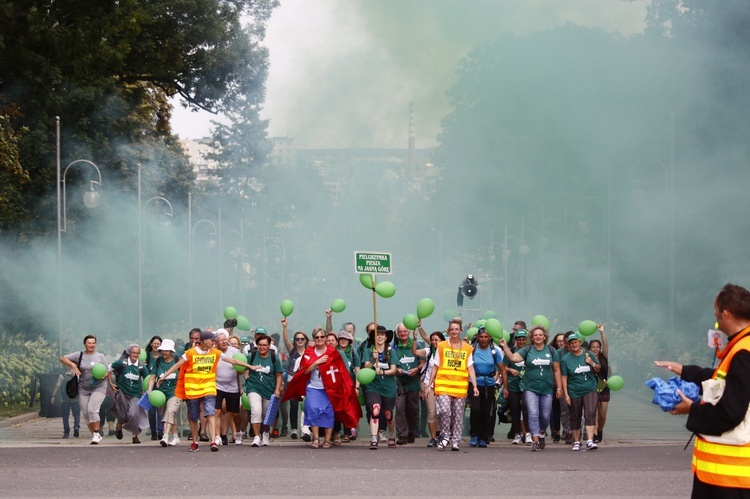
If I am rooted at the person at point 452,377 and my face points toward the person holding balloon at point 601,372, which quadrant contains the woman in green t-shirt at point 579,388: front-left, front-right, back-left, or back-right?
front-right

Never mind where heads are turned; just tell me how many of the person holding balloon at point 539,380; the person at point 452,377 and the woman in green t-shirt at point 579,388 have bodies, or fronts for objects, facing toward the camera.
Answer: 3

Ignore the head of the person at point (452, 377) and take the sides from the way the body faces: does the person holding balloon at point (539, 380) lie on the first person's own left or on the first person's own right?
on the first person's own left

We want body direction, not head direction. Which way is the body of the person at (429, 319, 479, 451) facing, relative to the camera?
toward the camera

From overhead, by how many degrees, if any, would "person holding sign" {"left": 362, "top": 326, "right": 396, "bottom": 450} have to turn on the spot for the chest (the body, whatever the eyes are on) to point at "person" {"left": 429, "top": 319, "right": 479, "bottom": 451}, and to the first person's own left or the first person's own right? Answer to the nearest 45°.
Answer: approximately 45° to the first person's own left

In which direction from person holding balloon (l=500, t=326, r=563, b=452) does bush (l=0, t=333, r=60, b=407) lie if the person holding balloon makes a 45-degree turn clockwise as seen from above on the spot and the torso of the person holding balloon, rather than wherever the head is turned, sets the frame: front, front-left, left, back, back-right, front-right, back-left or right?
right

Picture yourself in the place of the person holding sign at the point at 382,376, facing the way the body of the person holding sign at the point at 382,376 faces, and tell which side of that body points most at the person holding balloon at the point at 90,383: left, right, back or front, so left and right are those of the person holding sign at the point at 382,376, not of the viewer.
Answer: right

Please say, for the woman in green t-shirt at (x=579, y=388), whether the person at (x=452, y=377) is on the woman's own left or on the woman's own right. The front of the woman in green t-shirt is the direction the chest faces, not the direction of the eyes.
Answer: on the woman's own right

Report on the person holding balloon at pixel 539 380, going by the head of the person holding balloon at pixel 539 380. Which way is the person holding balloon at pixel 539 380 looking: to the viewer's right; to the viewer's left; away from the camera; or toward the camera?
toward the camera

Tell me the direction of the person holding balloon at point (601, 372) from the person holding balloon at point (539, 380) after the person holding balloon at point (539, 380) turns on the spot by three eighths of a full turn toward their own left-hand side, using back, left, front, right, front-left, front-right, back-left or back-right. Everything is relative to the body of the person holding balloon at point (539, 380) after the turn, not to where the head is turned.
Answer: front

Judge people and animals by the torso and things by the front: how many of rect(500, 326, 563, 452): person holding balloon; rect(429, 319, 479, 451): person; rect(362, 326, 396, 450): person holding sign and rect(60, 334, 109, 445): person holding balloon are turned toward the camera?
4

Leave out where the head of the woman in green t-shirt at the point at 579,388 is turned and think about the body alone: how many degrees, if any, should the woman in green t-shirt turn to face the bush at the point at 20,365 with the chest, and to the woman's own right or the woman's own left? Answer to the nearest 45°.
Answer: approximately 135° to the woman's own right

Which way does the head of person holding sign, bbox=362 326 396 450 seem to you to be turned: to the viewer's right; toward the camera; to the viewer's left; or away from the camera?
toward the camera

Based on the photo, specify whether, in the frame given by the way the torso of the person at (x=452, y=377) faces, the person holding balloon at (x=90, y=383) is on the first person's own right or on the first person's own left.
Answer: on the first person's own right

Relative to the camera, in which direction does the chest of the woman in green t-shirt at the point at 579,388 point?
toward the camera
